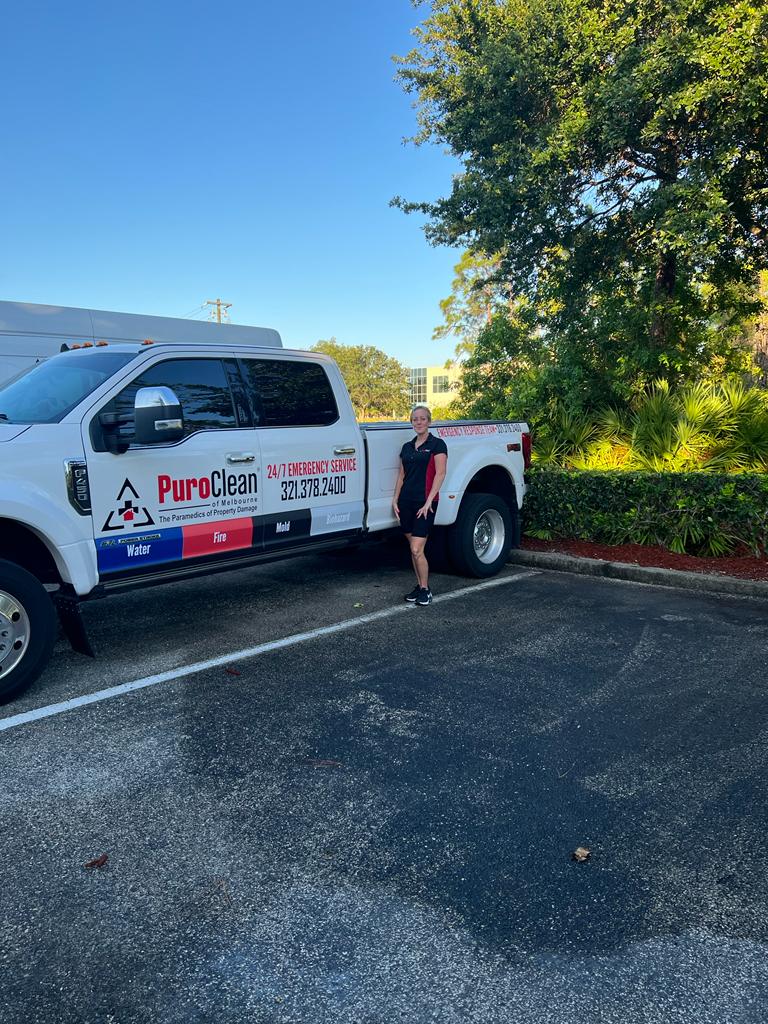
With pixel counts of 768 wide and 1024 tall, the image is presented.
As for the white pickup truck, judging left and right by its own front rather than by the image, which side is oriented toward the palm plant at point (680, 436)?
back

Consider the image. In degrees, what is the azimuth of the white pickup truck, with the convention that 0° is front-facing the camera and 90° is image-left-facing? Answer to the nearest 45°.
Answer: approximately 45°

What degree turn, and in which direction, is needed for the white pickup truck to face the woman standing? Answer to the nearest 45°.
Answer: approximately 180°

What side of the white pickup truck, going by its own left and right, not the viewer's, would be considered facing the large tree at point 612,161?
back

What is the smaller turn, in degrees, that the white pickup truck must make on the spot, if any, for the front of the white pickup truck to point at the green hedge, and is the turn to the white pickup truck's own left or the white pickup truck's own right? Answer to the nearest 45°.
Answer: approximately 180°
